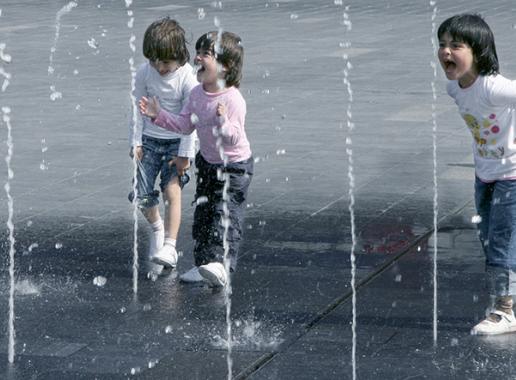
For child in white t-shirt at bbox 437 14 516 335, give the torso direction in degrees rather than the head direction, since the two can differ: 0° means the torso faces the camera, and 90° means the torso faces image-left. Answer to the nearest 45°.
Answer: approximately 45°

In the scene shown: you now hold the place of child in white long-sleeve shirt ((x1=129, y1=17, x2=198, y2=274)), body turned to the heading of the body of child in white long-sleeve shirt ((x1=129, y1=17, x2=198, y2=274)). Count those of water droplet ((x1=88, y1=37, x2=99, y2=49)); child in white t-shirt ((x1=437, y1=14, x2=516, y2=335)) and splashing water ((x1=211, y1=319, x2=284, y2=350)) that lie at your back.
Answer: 1

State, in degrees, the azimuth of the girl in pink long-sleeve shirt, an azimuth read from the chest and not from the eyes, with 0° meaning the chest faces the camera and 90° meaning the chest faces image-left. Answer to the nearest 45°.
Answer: approximately 45°

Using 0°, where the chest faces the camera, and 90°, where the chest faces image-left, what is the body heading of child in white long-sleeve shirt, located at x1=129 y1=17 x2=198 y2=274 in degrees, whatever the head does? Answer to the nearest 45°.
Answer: approximately 0°

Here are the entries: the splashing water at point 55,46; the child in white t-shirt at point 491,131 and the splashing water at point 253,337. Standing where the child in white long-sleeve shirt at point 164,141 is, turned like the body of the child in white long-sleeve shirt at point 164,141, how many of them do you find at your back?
1

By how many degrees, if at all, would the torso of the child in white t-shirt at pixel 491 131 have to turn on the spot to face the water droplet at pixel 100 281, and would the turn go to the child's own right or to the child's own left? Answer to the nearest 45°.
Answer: approximately 45° to the child's own right

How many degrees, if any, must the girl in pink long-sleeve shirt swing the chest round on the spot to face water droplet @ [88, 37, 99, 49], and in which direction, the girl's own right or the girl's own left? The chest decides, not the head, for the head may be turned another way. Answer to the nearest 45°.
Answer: approximately 135° to the girl's own right

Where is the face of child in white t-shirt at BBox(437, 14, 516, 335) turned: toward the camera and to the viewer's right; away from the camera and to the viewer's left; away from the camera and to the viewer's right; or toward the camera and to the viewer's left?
toward the camera and to the viewer's left

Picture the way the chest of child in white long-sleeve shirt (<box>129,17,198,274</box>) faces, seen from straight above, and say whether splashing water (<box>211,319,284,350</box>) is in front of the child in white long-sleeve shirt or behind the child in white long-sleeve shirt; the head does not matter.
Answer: in front
